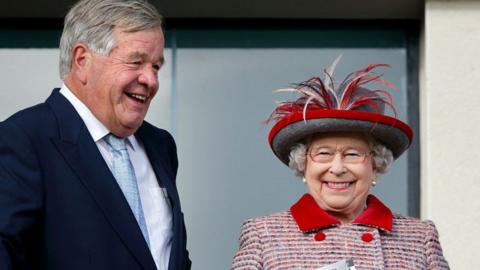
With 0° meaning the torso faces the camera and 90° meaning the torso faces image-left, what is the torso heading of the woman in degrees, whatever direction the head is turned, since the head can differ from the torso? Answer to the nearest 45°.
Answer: approximately 0°

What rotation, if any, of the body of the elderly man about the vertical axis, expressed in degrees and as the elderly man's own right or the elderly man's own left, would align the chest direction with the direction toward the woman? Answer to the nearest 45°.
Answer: approximately 45° to the elderly man's own left

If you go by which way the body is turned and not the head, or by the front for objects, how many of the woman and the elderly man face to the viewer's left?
0

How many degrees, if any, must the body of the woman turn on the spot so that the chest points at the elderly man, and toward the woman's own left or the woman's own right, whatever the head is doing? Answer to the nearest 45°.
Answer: approximately 90° to the woman's own right

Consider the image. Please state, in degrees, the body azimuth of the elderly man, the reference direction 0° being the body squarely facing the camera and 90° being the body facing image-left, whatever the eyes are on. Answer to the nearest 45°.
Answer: approximately 315°
